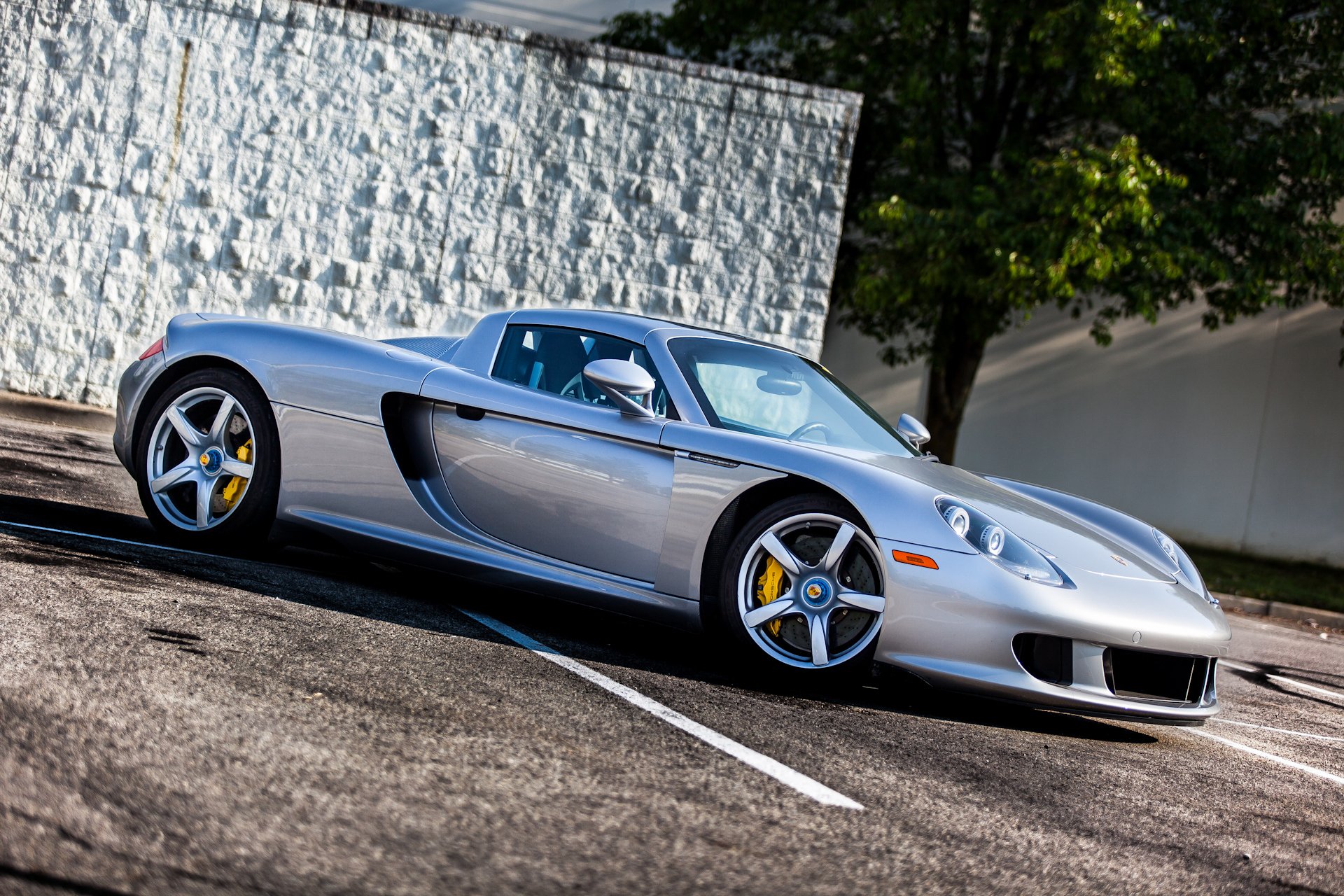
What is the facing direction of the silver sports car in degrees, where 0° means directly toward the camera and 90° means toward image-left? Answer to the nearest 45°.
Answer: approximately 315°

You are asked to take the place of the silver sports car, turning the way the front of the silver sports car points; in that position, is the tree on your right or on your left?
on your left
